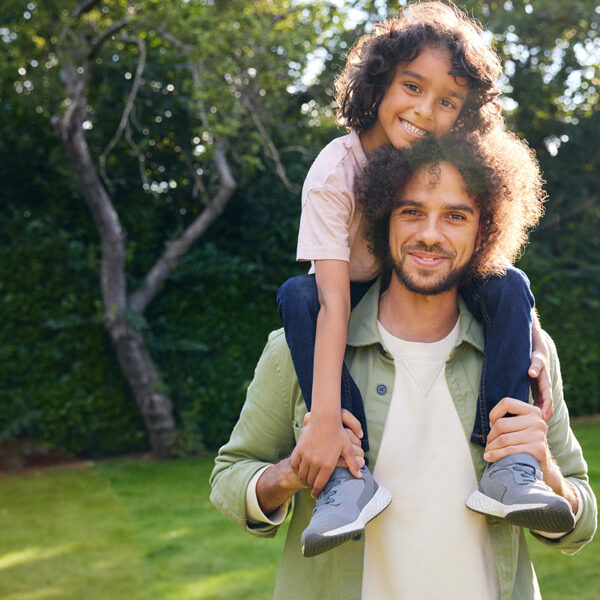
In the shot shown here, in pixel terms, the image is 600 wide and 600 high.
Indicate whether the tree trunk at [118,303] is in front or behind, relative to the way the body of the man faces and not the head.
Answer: behind

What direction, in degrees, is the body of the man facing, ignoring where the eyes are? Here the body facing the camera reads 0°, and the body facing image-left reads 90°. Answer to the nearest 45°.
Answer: approximately 0°

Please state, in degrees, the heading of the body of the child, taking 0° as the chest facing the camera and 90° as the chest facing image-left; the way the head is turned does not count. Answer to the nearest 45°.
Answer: approximately 0°

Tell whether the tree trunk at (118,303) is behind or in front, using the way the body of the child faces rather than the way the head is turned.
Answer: behind
